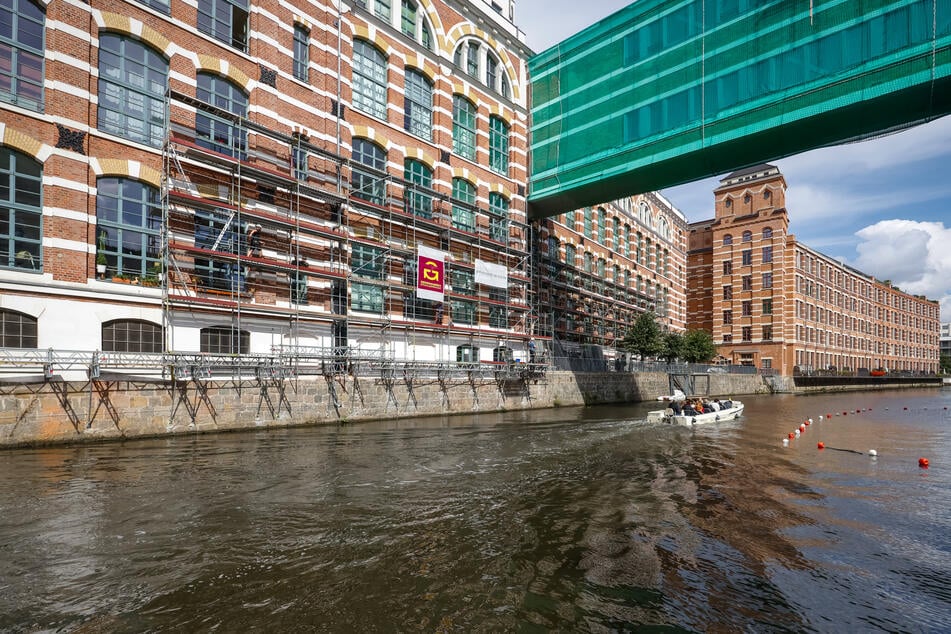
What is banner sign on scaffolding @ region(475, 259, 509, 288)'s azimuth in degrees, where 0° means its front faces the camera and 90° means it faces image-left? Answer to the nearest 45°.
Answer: approximately 315°

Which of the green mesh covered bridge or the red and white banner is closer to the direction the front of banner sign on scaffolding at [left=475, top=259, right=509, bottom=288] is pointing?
the green mesh covered bridge

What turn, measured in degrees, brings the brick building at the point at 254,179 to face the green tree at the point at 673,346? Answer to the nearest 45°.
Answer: approximately 90° to its left

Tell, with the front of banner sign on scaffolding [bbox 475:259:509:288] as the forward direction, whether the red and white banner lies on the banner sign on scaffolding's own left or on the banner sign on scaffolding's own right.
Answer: on the banner sign on scaffolding's own right

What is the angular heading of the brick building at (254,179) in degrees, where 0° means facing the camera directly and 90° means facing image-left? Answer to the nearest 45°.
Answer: approximately 315°

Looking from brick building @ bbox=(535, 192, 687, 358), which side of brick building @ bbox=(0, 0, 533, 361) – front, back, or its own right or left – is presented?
left
